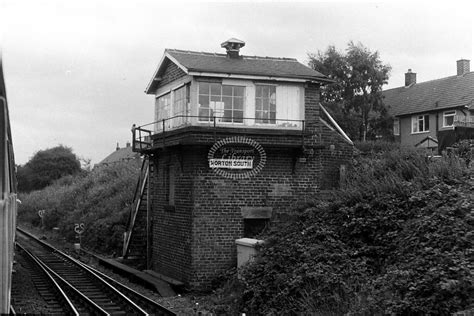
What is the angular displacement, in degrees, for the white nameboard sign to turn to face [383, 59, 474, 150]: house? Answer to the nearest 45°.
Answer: approximately 135° to its left

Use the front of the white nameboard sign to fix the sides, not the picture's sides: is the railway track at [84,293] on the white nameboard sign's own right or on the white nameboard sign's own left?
on the white nameboard sign's own right

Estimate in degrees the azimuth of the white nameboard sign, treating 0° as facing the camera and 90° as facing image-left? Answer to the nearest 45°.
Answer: approximately 0°

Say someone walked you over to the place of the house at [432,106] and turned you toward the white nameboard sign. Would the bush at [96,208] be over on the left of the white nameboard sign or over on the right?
right

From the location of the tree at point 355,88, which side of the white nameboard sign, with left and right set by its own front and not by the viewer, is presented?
back
